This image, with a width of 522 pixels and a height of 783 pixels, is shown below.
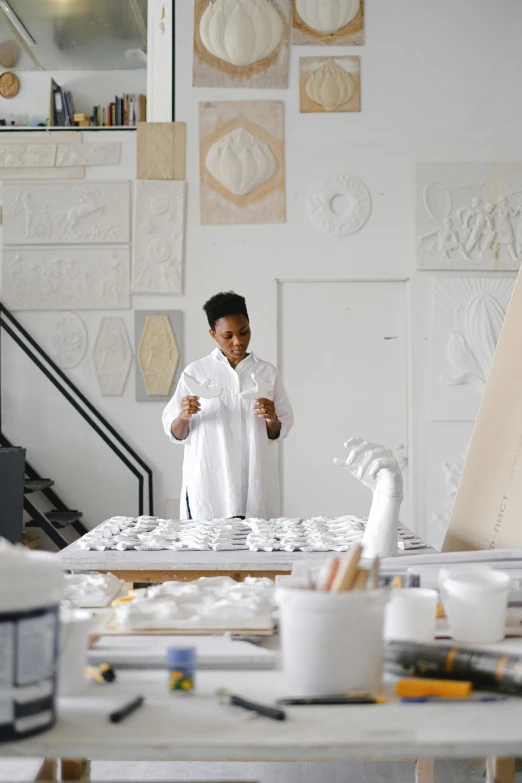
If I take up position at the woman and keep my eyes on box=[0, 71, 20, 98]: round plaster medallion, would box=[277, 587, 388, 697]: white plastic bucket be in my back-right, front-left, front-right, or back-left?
back-left

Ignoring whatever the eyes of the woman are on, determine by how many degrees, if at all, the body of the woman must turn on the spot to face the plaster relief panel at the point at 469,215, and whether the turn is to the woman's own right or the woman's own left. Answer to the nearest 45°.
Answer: approximately 135° to the woman's own left

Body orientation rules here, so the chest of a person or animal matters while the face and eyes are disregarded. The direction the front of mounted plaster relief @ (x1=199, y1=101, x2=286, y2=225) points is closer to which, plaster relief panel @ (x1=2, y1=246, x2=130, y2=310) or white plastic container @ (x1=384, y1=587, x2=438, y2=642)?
the white plastic container

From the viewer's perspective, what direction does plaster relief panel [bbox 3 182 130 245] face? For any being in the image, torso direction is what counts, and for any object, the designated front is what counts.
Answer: toward the camera

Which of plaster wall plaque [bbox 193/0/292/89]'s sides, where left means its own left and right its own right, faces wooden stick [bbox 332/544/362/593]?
front

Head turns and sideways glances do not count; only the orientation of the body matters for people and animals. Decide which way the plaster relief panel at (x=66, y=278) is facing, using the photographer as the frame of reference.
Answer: facing the viewer

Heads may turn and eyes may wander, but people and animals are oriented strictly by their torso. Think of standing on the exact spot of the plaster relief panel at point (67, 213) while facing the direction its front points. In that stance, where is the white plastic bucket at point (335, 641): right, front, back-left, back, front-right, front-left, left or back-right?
front

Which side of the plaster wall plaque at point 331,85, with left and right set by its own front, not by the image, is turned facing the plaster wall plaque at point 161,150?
right

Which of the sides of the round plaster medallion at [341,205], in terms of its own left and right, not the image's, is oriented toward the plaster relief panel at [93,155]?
right

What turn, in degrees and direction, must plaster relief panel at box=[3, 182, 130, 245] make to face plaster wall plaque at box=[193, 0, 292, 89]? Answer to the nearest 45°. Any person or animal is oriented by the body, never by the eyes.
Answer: approximately 90° to its left

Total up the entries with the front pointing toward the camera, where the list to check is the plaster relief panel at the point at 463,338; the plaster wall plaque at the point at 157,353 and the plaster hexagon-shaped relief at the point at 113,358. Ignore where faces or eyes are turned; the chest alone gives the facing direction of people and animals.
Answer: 3

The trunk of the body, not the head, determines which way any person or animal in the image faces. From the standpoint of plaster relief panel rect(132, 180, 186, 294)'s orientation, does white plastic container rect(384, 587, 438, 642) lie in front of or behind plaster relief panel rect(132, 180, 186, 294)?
in front

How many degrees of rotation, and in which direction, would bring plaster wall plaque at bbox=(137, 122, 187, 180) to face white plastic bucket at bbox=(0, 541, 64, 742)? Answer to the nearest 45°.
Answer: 0° — it already faces it
